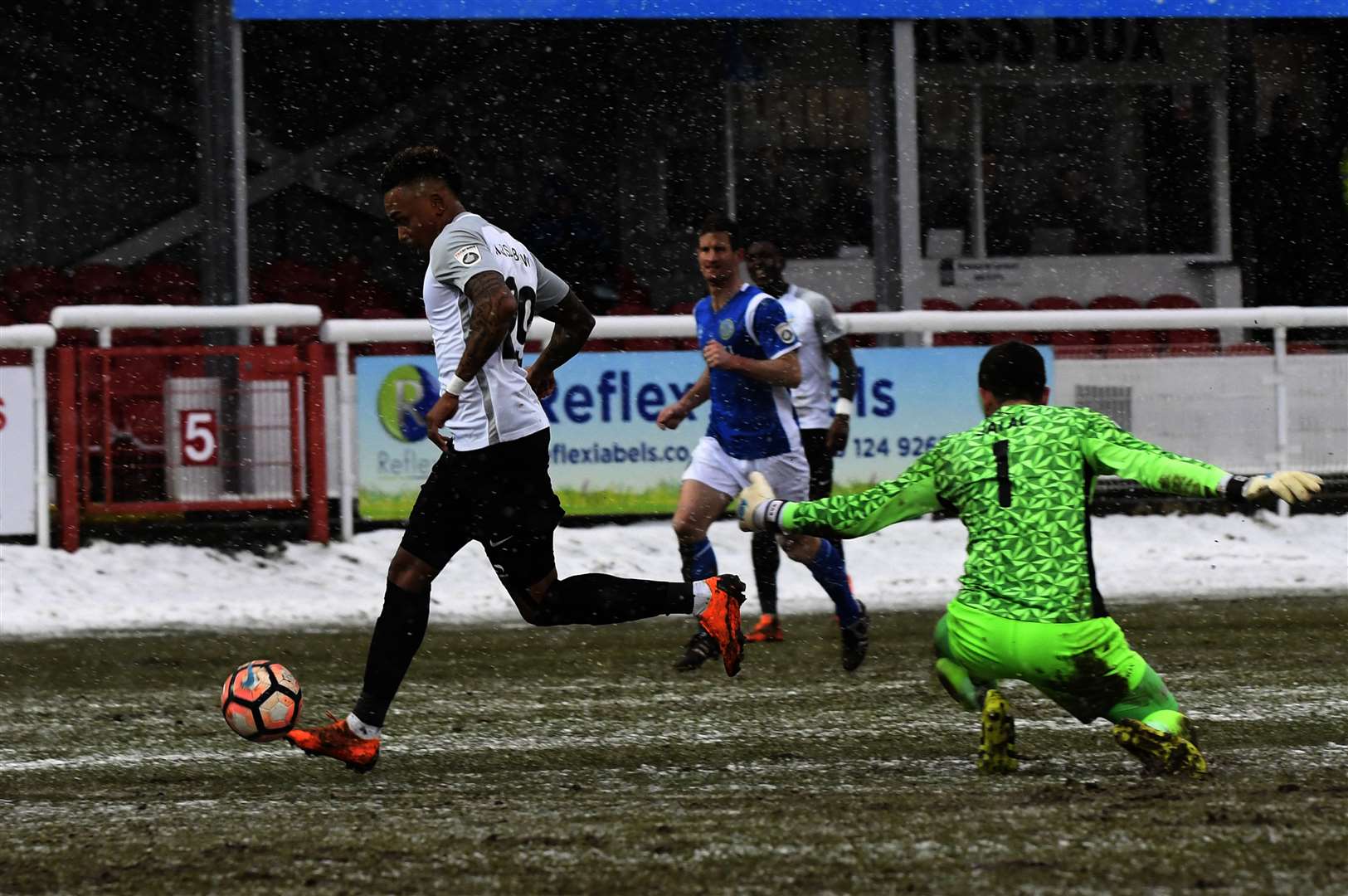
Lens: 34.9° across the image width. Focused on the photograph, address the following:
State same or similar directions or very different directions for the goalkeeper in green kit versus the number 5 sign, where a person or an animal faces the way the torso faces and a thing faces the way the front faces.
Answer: very different directions

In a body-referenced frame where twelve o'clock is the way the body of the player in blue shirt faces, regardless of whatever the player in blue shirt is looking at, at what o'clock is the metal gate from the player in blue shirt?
The metal gate is roughly at 3 o'clock from the player in blue shirt.

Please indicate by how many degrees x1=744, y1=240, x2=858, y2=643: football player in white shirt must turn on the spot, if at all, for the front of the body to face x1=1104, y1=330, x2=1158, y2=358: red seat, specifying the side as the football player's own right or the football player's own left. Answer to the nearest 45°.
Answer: approximately 180°

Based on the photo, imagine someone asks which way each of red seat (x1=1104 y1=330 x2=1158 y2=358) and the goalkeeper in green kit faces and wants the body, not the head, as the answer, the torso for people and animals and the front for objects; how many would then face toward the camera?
1

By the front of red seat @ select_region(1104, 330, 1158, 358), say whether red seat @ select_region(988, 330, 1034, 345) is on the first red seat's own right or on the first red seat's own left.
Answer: on the first red seat's own right

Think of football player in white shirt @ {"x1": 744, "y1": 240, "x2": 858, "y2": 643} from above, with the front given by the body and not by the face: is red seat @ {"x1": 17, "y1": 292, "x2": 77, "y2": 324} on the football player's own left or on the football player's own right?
on the football player's own right

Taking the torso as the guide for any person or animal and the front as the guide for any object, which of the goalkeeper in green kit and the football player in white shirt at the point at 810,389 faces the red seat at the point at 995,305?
the goalkeeper in green kit

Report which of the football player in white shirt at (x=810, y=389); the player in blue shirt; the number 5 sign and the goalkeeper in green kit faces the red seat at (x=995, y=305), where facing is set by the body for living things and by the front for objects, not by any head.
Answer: the goalkeeper in green kit

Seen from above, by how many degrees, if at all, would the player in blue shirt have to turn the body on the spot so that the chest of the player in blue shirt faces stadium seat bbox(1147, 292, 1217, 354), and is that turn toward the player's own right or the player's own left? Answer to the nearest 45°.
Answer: approximately 180°

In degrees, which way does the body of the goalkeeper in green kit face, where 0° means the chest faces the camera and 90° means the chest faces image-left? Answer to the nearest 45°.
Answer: approximately 180°
